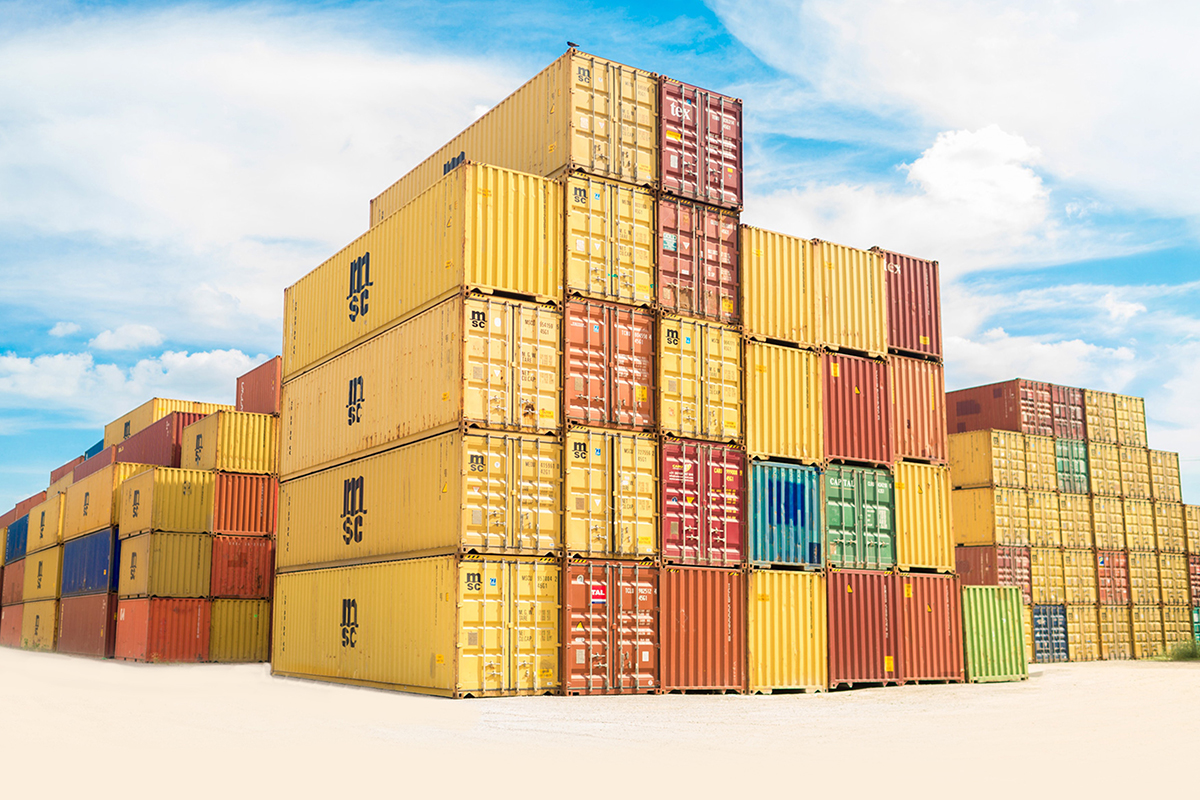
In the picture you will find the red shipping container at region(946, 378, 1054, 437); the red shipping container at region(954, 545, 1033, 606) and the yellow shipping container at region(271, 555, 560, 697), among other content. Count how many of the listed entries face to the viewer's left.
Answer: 0

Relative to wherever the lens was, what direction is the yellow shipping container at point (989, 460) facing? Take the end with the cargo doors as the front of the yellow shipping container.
facing the viewer and to the right of the viewer

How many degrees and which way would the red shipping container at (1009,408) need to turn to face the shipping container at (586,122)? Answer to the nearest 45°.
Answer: approximately 45° to its right

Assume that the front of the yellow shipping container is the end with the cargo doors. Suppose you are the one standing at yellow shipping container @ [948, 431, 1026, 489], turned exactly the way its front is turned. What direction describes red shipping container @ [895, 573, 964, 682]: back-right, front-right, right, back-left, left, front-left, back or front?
front-right

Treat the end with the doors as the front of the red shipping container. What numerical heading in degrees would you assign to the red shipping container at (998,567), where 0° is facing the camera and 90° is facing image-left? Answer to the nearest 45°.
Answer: approximately 315°

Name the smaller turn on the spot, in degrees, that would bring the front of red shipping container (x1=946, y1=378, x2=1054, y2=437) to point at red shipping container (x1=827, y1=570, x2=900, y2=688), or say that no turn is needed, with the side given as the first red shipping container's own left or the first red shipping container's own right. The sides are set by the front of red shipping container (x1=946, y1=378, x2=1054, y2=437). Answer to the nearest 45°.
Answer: approximately 45° to the first red shipping container's own right

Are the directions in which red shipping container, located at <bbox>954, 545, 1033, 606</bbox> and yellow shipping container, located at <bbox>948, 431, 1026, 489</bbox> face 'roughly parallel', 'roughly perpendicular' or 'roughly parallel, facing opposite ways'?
roughly parallel

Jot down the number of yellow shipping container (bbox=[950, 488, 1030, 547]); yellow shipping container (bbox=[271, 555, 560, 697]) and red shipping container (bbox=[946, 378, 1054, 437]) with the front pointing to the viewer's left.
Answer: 0

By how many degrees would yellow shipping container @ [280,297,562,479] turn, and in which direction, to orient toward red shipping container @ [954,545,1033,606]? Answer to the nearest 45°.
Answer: approximately 90° to its left

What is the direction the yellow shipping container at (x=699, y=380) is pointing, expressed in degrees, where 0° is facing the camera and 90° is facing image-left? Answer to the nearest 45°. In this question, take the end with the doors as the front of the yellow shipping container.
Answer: approximately 315°
